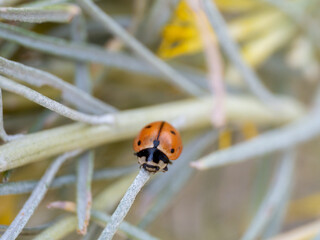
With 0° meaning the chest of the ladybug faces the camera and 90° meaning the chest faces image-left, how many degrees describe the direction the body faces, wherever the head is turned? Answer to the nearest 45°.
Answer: approximately 0°
